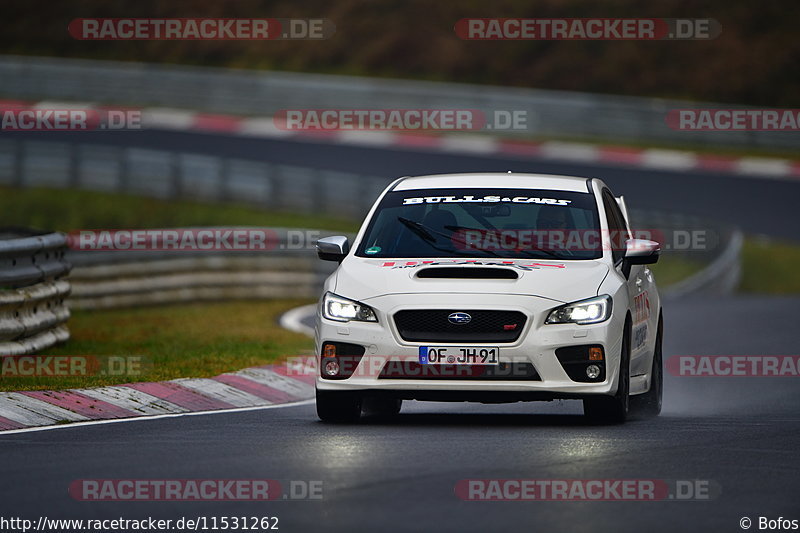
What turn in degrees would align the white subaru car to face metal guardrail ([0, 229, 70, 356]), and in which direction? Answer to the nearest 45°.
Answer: approximately 135° to its right

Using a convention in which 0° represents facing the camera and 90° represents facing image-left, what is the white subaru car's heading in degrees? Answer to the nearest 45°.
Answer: approximately 0°

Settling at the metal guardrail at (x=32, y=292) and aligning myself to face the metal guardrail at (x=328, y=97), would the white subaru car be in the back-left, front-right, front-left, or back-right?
back-right

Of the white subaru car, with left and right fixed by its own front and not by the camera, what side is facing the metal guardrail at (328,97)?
back

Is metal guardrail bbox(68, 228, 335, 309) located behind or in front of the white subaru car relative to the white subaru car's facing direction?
behind
